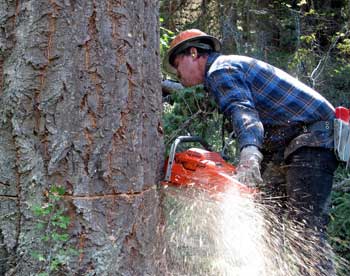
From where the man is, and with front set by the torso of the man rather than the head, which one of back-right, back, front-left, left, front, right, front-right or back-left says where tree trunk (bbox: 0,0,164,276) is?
front-left

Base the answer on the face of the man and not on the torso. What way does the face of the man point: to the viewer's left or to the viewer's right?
to the viewer's left

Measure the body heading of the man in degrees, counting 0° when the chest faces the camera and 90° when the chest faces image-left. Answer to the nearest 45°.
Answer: approximately 90°
